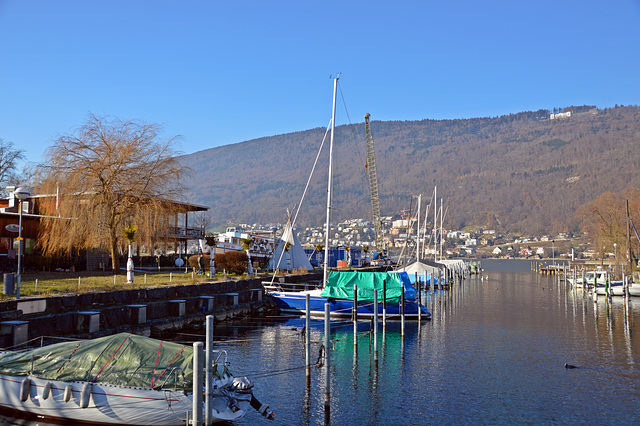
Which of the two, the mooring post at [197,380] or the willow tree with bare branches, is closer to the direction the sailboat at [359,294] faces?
the willow tree with bare branches

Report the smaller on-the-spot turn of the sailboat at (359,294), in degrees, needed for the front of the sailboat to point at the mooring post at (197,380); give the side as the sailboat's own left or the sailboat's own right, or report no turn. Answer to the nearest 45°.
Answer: approximately 90° to the sailboat's own left

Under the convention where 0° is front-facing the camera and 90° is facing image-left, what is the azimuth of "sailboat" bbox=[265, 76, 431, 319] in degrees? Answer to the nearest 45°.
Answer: approximately 90°

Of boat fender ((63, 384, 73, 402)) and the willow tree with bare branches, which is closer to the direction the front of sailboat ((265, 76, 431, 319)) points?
the willow tree with bare branches

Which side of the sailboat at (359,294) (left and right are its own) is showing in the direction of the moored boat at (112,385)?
left

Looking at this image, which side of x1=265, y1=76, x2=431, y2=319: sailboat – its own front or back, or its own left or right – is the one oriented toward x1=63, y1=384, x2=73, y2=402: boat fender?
left

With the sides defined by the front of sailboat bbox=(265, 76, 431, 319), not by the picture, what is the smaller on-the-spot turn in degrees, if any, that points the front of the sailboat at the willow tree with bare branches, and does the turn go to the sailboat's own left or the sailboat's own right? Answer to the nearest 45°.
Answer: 0° — it already faces it

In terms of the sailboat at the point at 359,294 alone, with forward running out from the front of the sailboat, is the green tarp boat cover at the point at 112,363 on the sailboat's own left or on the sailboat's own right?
on the sailboat's own left

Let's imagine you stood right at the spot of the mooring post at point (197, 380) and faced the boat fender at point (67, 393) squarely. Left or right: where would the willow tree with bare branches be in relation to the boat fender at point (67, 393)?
right
